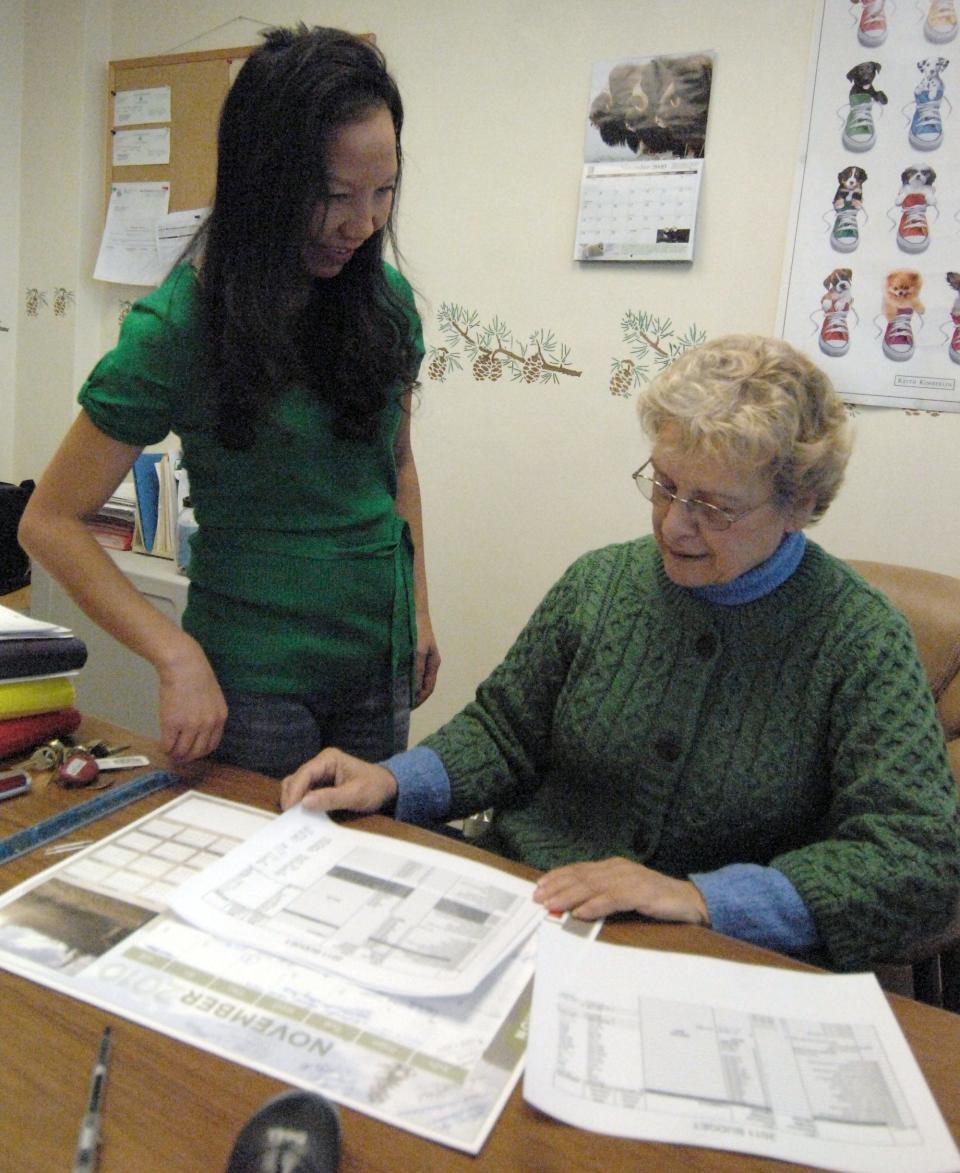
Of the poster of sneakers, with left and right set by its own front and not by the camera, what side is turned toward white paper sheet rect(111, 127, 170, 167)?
right

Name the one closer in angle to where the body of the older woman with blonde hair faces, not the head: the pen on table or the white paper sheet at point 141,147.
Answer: the pen on table

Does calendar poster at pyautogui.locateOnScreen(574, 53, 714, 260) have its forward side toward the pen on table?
yes

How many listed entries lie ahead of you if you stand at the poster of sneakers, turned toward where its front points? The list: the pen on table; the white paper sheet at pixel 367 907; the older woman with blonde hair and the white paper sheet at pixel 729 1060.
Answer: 4

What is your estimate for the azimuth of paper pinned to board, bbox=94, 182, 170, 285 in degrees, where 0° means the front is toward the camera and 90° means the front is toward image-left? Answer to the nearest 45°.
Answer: approximately 0°

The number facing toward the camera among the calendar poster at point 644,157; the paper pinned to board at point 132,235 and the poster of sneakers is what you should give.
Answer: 3

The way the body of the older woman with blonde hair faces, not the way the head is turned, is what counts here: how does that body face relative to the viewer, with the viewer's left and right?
facing the viewer and to the left of the viewer

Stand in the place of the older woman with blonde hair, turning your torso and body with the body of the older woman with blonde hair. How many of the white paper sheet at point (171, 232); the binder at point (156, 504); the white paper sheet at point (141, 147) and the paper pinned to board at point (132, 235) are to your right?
4

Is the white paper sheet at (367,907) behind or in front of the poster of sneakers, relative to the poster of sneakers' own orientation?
in front

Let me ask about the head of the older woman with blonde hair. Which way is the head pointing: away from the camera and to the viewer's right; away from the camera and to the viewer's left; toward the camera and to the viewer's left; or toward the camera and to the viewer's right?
toward the camera and to the viewer's left

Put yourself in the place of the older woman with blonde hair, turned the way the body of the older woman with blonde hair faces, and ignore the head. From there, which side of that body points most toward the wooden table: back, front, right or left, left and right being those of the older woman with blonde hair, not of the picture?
front

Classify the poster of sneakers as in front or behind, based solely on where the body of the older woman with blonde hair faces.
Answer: behind

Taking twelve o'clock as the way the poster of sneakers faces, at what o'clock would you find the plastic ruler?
The plastic ruler is roughly at 1 o'clock from the poster of sneakers.

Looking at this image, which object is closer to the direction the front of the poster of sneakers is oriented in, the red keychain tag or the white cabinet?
the red keychain tag

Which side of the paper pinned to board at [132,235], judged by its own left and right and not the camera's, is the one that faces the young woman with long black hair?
front
